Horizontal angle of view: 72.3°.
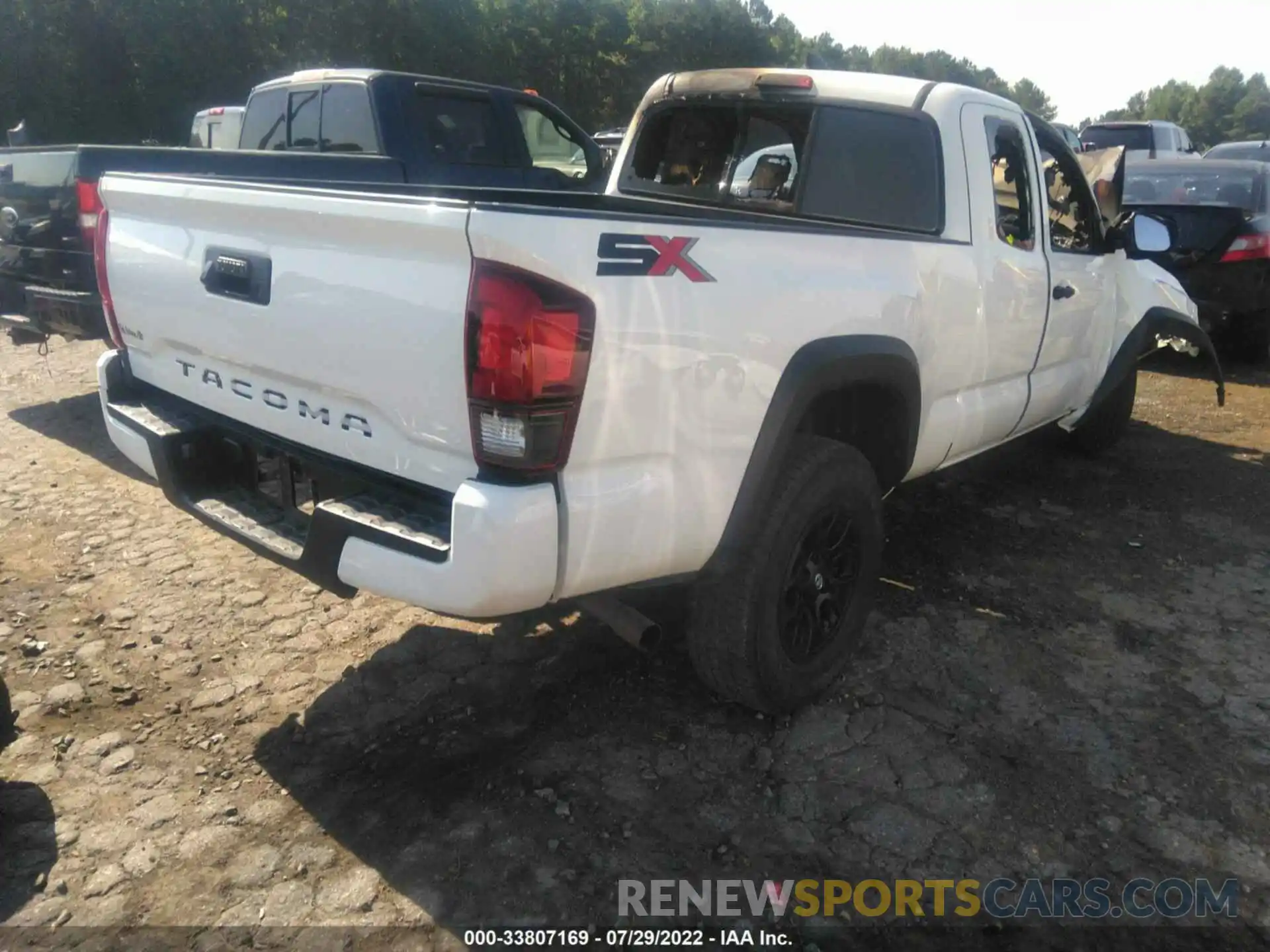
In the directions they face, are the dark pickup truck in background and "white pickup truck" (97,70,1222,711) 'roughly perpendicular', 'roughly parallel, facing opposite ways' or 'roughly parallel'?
roughly parallel

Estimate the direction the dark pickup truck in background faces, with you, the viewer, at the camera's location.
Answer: facing away from the viewer and to the right of the viewer

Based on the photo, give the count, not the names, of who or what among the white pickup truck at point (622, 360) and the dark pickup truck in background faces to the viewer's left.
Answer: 0

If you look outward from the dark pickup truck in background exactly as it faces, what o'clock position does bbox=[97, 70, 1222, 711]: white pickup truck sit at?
The white pickup truck is roughly at 4 o'clock from the dark pickup truck in background.

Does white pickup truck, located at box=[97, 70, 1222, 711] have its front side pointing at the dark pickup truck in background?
no

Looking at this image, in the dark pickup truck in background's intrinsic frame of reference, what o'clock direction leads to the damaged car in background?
The damaged car in background is roughly at 2 o'clock from the dark pickup truck in background.

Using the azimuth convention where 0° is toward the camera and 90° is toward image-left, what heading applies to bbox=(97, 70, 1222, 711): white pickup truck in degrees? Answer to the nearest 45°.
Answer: approximately 225°

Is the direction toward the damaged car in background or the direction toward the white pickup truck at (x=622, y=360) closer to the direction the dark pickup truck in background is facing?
the damaged car in background

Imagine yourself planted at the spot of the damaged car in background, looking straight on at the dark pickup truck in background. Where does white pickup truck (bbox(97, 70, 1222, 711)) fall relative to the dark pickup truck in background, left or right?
left

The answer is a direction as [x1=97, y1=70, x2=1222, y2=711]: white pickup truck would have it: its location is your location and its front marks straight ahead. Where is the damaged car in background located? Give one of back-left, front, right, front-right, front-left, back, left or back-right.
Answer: front
